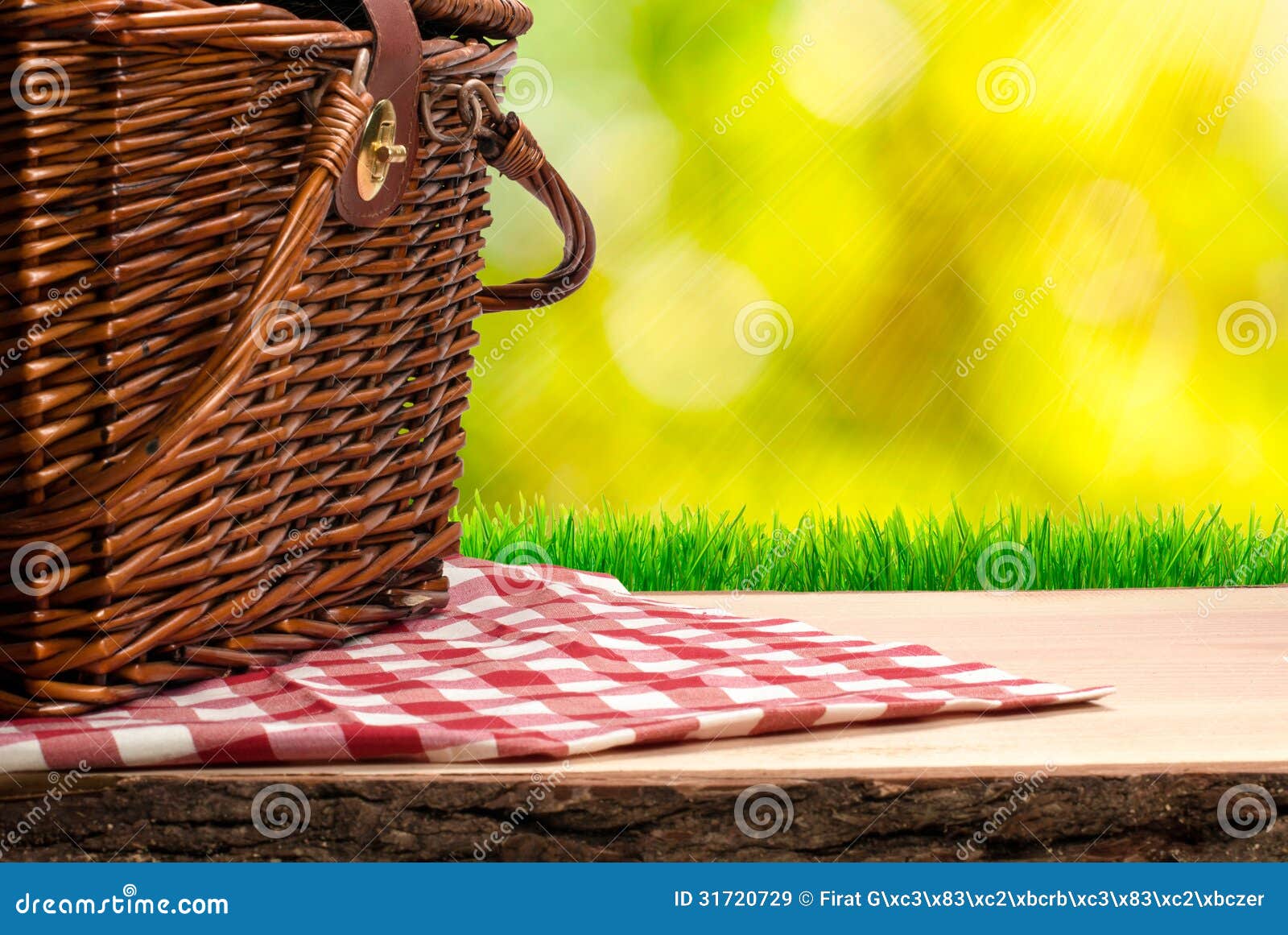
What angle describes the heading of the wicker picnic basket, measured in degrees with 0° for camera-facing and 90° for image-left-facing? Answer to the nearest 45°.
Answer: approximately 315°
